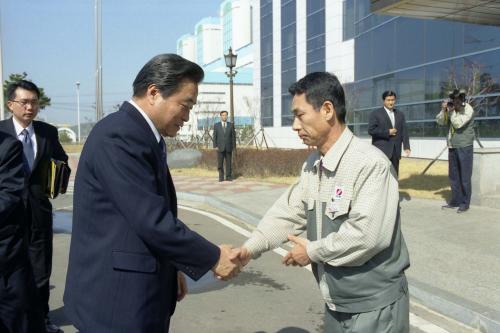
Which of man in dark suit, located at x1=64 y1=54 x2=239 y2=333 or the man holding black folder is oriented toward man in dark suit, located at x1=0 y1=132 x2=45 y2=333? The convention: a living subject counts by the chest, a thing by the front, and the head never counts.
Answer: the man holding black folder

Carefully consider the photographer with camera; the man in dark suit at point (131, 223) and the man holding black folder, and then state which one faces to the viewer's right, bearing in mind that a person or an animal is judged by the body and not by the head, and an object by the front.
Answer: the man in dark suit

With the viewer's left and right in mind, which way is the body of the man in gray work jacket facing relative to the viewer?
facing the viewer and to the left of the viewer

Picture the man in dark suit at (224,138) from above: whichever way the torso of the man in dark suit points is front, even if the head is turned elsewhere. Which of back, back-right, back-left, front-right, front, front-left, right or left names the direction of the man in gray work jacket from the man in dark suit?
front

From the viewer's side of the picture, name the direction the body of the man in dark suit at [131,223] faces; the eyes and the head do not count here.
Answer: to the viewer's right

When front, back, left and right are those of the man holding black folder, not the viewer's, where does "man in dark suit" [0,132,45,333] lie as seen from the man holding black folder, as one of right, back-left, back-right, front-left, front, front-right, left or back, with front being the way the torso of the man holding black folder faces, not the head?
front

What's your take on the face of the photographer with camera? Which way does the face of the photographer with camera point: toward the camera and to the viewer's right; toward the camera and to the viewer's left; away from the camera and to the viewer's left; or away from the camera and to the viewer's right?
toward the camera and to the viewer's left

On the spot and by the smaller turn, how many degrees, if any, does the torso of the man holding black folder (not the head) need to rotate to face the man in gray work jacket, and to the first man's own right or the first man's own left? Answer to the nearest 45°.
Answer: approximately 45° to the first man's own left

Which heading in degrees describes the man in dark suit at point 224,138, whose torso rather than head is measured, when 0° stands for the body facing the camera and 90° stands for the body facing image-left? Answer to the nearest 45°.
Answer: approximately 0°

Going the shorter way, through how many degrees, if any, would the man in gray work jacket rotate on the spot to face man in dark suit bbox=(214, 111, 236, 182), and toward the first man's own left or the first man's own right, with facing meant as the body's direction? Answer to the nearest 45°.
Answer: approximately 135° to the first man's own right

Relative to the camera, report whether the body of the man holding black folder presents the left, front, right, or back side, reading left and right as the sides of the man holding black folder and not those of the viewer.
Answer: front

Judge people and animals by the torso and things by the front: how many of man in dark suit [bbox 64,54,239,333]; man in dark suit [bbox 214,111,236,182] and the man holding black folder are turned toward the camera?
2
